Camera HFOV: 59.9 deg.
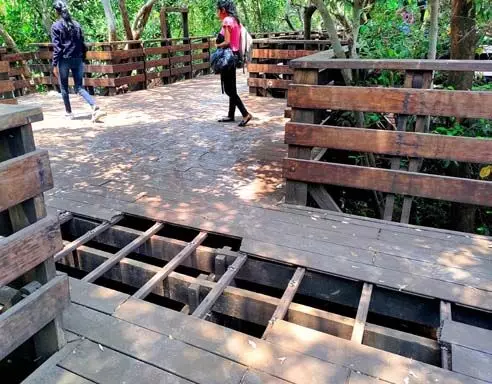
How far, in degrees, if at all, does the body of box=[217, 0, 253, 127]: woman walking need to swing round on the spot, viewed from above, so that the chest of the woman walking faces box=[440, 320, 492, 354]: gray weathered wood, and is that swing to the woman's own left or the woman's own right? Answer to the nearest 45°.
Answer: approximately 90° to the woman's own left

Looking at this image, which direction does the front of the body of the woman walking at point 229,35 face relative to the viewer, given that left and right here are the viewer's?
facing to the left of the viewer

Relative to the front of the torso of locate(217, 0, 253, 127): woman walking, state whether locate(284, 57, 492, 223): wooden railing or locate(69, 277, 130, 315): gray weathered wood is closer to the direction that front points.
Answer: the gray weathered wood

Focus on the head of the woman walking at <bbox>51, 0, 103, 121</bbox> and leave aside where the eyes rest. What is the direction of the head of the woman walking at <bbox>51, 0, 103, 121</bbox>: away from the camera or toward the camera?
away from the camera

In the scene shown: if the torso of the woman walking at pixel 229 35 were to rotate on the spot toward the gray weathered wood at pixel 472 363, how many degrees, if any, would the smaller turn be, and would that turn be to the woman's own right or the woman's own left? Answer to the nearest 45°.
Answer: approximately 90° to the woman's own left

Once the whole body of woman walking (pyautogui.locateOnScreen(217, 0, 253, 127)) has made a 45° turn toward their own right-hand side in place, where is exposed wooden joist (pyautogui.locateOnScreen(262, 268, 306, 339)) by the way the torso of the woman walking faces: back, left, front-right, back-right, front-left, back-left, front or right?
back-left

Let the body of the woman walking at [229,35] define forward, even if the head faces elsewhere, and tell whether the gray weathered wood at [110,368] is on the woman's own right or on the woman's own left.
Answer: on the woman's own left

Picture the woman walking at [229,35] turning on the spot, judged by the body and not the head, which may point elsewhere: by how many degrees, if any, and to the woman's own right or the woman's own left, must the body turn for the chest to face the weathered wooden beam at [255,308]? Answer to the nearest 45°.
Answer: approximately 90° to the woman's own left
